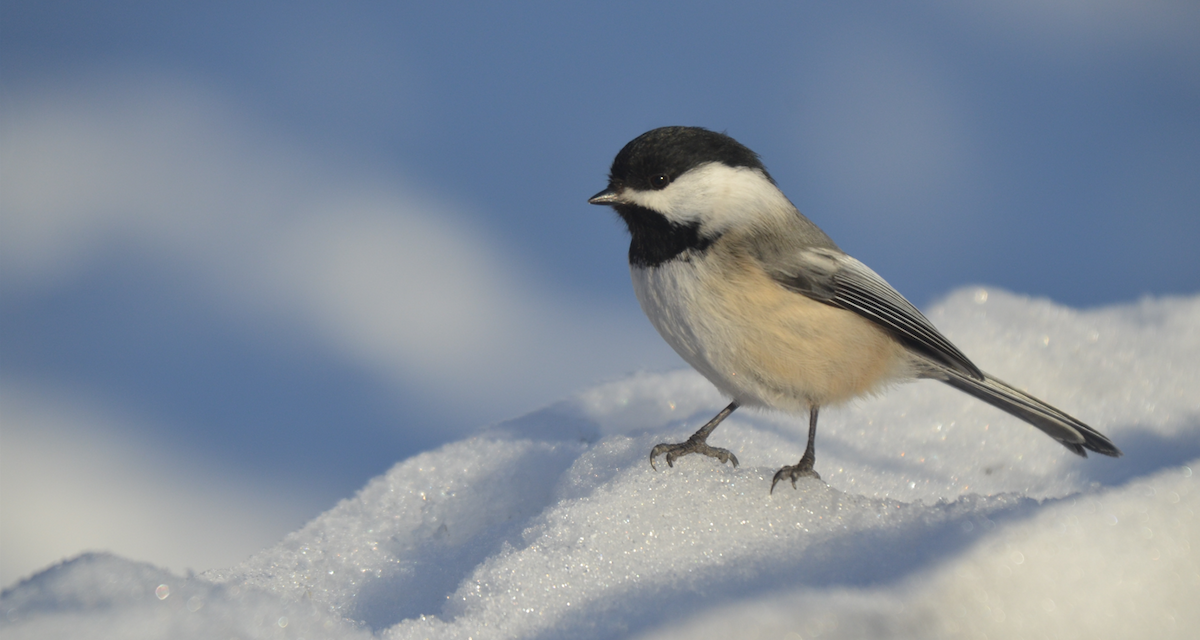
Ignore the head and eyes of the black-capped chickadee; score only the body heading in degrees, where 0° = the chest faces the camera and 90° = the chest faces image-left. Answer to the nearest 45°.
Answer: approximately 90°
